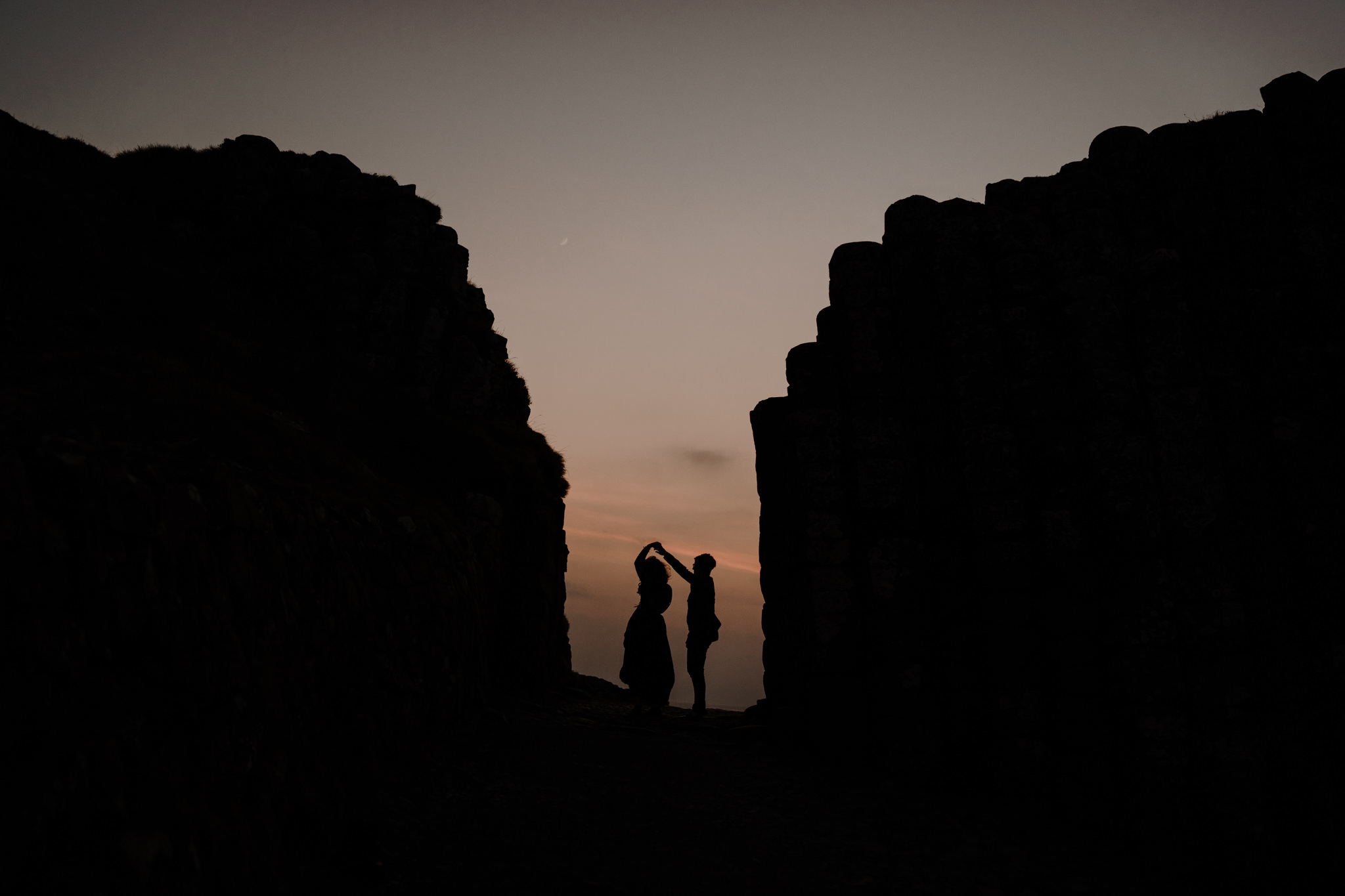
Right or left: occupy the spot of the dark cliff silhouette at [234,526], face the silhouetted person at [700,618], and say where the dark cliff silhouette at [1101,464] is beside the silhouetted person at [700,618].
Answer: right

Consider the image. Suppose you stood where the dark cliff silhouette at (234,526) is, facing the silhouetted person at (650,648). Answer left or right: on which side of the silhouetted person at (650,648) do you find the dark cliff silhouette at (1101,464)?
right

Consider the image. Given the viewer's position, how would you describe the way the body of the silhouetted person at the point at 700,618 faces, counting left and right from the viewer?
facing to the left of the viewer

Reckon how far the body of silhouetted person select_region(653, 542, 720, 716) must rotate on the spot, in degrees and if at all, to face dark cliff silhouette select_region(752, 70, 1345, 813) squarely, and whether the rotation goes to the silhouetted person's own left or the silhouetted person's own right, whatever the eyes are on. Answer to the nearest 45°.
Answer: approximately 135° to the silhouetted person's own left

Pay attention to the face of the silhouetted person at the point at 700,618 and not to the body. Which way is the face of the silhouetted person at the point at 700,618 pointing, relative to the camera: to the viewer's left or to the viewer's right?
to the viewer's left

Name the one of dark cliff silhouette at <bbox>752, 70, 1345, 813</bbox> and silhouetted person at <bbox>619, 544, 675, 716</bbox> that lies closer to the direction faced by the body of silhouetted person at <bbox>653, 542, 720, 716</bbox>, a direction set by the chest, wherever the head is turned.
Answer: the silhouetted person

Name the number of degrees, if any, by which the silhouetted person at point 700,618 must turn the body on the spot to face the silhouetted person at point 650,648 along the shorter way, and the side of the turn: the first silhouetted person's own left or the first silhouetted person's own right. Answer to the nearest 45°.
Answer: approximately 45° to the first silhouetted person's own left
